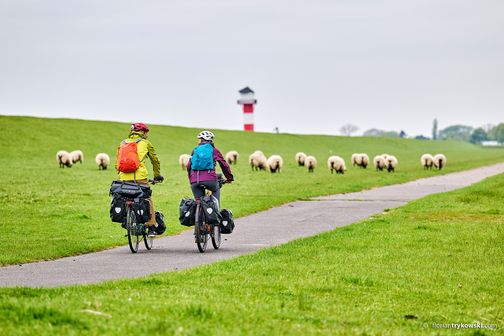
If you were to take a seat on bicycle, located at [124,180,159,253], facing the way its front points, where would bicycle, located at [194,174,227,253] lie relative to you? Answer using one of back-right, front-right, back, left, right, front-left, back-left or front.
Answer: front-right

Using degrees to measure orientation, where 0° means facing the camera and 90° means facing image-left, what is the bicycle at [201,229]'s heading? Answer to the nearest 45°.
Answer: approximately 225°

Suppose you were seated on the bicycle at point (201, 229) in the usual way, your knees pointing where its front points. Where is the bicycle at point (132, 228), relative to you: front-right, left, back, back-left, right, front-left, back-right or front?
back-left

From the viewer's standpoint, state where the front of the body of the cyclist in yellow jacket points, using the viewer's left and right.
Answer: facing away from the viewer and to the right of the viewer
